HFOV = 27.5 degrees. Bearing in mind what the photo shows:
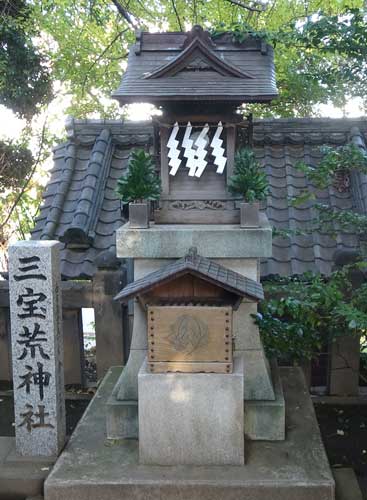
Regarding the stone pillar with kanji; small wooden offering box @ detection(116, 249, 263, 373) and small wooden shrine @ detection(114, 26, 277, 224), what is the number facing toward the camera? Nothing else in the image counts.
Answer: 3

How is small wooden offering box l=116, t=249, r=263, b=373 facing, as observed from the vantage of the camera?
facing the viewer

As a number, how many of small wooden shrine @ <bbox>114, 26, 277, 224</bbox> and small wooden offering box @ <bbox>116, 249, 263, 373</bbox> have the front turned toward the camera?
2

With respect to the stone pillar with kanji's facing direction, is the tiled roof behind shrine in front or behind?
behind

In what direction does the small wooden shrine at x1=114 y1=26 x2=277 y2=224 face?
toward the camera

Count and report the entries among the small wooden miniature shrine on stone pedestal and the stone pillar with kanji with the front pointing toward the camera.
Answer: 2

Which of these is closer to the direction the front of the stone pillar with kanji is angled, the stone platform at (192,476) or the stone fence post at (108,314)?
the stone platform

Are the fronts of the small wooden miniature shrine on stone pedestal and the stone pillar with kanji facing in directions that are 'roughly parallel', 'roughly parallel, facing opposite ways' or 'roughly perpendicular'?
roughly parallel

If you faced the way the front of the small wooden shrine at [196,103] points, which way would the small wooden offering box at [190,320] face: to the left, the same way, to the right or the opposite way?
the same way
